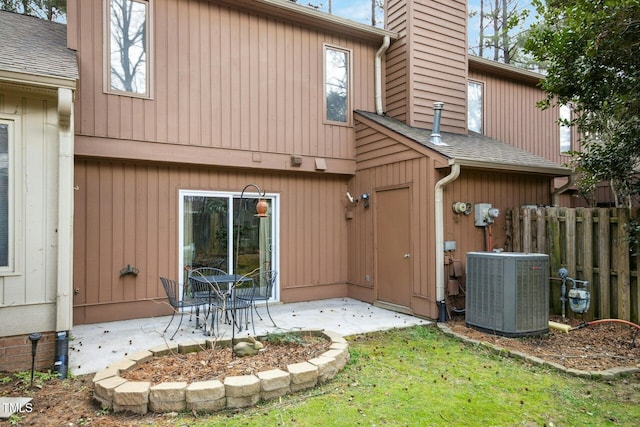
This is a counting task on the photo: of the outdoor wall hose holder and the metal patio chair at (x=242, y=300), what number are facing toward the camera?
1

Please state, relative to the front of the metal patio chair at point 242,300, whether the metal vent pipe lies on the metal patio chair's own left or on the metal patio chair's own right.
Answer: on the metal patio chair's own right

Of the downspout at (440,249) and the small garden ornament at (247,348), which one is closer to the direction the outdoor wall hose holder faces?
the small garden ornament

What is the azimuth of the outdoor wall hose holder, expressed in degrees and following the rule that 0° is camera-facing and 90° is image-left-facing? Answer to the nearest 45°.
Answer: approximately 0°

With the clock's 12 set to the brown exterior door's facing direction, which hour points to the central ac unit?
The central ac unit is roughly at 9 o'clock from the brown exterior door.

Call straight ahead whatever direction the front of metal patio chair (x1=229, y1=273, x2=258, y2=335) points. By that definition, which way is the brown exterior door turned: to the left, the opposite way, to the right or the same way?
to the left
